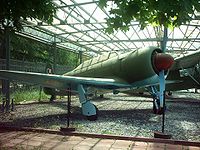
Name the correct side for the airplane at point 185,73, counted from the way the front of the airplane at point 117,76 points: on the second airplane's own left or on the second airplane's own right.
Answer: on the second airplane's own left

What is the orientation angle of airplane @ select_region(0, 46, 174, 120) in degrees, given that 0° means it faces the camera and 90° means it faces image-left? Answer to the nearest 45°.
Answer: approximately 315°
